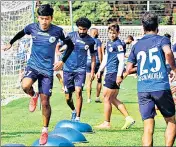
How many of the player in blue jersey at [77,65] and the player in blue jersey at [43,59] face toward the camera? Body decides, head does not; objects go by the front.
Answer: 2

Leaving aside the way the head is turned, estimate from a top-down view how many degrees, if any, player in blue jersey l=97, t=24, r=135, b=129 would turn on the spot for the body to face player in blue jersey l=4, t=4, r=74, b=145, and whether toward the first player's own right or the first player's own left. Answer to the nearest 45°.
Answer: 0° — they already face them

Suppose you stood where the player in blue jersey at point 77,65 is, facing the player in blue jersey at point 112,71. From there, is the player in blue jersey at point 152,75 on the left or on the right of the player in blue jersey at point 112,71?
right

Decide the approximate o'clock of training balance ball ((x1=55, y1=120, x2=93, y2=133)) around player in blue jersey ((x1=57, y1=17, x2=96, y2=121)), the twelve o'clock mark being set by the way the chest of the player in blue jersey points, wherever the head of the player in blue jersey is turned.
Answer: The training balance ball is roughly at 12 o'clock from the player in blue jersey.

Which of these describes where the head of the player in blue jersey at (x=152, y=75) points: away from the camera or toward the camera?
away from the camera

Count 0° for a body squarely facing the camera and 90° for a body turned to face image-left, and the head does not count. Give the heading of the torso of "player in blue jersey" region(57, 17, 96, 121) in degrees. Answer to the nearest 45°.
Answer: approximately 0°

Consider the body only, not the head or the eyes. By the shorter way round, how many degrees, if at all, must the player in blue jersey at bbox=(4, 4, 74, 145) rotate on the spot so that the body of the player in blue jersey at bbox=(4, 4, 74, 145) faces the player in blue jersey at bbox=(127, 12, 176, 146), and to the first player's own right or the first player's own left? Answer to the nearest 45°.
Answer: approximately 45° to the first player's own left

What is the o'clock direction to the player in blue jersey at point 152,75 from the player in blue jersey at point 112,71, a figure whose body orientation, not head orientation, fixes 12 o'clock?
the player in blue jersey at point 152,75 is roughly at 10 o'clock from the player in blue jersey at point 112,71.

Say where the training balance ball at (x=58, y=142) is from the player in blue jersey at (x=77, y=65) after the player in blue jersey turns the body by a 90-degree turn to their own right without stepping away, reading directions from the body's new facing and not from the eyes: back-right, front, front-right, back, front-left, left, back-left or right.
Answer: left

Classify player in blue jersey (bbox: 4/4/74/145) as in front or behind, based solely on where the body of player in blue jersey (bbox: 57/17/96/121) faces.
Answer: in front
